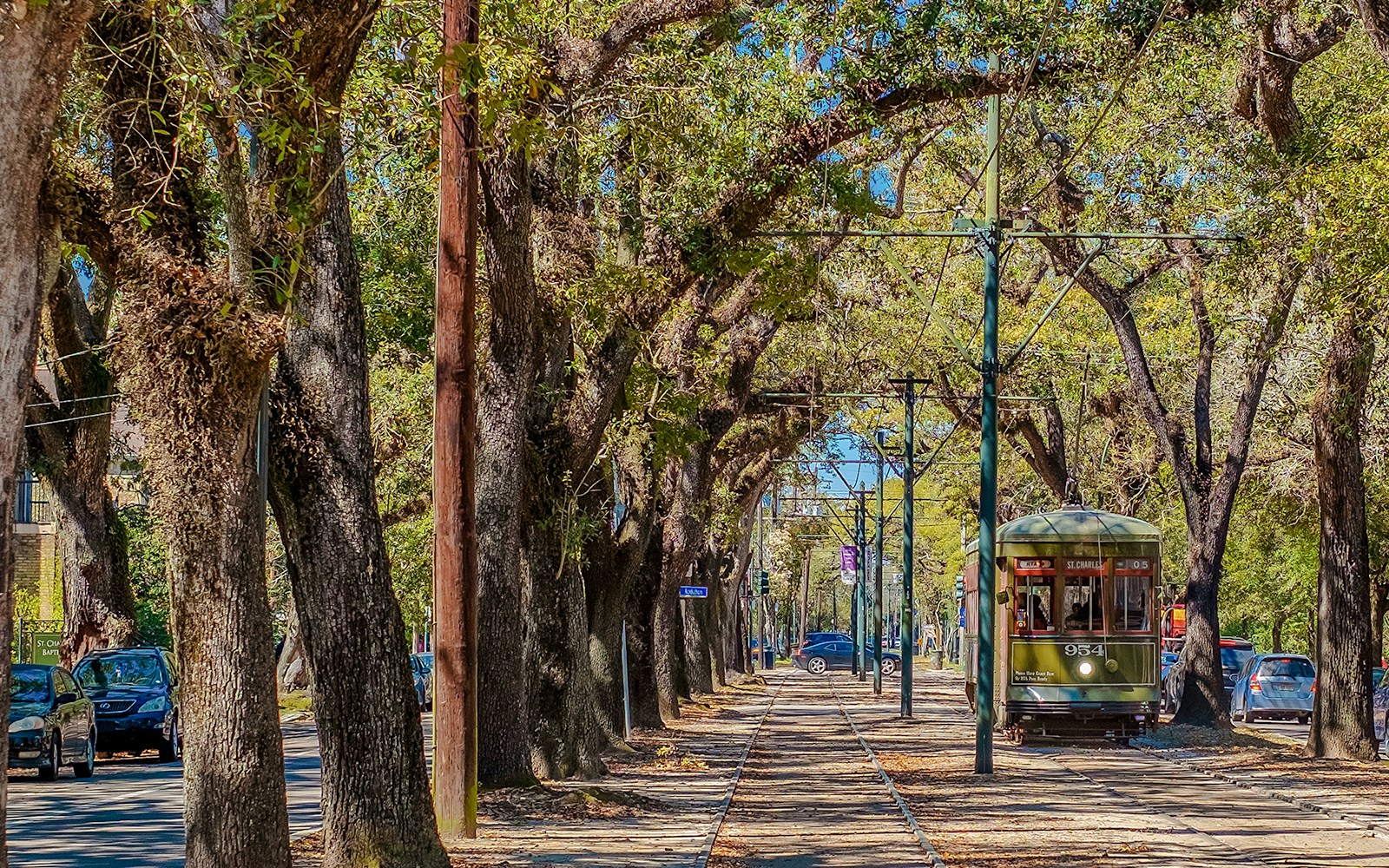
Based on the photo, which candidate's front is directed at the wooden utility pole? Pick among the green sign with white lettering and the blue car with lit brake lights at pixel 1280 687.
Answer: the green sign with white lettering

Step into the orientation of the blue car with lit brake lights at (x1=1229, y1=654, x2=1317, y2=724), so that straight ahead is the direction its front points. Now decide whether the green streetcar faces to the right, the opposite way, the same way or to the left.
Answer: the opposite way

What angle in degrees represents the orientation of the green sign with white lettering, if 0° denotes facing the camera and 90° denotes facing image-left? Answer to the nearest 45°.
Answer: approximately 0°

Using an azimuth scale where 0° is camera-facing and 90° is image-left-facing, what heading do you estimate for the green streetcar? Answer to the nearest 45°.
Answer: approximately 0°

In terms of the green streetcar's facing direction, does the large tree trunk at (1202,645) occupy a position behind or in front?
behind

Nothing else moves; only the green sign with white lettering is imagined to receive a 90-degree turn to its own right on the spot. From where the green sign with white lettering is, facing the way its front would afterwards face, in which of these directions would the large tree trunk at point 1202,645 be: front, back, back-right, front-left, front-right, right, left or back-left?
back-left

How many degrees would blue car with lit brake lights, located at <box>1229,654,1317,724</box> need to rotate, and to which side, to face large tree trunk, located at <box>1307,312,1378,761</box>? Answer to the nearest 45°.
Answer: approximately 180°

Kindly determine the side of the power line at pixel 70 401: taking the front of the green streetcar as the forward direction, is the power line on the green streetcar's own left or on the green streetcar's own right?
on the green streetcar's own right

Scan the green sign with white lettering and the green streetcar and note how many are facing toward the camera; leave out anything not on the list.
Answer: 2

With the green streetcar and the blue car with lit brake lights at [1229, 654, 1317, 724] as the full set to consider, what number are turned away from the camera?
1

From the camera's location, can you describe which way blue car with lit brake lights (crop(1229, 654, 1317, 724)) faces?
facing away from the viewer
